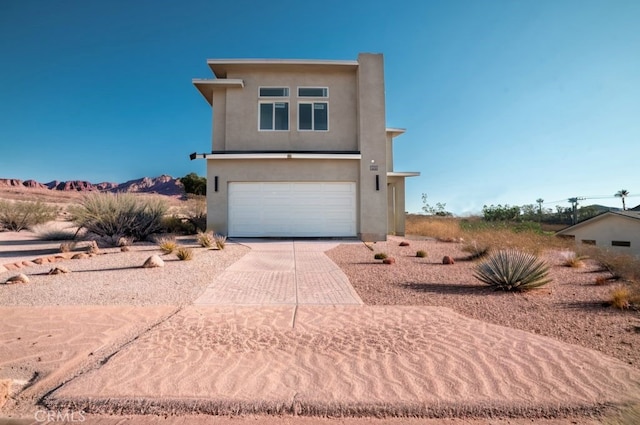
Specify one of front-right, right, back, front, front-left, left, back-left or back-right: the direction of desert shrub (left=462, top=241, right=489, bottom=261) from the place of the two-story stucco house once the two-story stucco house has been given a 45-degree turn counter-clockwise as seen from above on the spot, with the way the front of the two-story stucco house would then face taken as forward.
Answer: front

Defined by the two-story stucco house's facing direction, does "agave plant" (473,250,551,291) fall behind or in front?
in front

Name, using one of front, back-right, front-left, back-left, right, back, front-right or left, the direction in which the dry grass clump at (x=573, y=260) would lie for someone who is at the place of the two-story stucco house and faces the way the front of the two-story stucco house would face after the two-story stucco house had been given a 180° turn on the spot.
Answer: back-right

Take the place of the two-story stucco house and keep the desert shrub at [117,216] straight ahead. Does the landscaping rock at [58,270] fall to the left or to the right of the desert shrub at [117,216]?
left

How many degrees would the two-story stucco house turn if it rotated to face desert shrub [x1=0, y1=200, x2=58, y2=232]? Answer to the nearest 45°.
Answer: approximately 90° to its right

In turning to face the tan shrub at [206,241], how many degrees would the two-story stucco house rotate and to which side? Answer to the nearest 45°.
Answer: approximately 45° to its right

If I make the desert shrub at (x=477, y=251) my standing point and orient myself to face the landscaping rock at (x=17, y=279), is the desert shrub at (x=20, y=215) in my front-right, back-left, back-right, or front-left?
front-right

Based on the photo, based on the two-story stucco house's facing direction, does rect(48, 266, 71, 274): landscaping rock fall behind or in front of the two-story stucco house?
in front

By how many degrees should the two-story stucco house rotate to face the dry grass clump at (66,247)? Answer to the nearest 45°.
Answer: approximately 45° to its right

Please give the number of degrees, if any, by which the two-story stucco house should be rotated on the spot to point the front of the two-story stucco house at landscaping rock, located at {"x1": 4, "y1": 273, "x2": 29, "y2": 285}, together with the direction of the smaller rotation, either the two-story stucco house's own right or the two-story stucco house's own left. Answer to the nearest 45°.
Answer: approximately 45° to the two-story stucco house's own right

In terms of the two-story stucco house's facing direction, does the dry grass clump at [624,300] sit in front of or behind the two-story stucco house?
in front

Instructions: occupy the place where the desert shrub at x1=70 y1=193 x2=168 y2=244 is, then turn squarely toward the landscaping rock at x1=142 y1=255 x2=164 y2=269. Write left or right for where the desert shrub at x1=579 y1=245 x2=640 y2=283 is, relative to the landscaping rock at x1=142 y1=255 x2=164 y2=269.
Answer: left

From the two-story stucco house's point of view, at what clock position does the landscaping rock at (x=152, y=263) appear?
The landscaping rock is roughly at 1 o'clock from the two-story stucco house.

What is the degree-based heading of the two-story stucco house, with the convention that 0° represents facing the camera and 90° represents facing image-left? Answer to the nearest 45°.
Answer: approximately 0°
